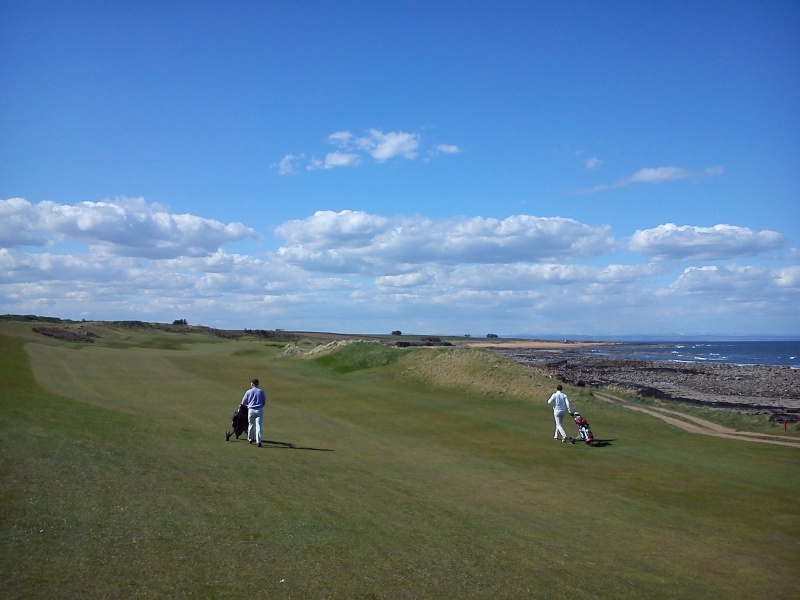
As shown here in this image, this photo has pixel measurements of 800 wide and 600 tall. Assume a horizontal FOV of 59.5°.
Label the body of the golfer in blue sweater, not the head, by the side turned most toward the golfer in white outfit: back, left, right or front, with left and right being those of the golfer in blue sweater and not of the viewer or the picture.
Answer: right

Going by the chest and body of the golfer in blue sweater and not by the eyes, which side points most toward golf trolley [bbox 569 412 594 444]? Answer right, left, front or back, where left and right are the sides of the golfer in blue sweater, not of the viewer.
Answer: right

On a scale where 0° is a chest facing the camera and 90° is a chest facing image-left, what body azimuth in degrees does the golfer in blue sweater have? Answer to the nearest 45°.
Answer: approximately 180°
